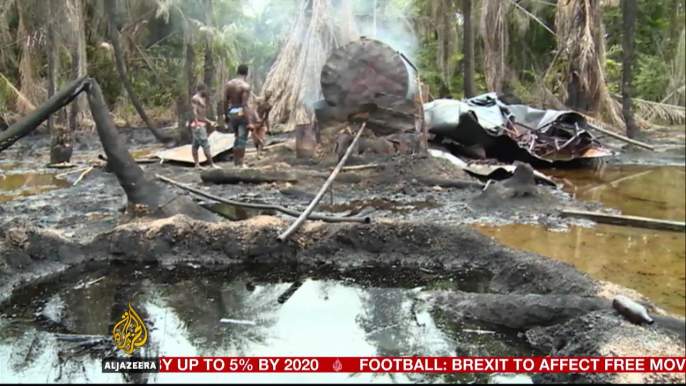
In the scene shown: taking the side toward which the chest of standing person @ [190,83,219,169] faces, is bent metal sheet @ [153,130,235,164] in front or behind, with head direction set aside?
behind

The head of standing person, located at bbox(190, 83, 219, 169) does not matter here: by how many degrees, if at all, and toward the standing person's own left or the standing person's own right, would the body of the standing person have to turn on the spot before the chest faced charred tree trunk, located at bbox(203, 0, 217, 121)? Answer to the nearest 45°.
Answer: approximately 135° to the standing person's own left

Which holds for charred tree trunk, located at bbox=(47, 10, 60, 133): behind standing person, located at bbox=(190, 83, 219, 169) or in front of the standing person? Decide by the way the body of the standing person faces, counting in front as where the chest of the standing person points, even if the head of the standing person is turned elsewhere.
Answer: behind

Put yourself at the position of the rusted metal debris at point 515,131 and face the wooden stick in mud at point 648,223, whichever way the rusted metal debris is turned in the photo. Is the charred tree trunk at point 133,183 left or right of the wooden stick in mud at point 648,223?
right

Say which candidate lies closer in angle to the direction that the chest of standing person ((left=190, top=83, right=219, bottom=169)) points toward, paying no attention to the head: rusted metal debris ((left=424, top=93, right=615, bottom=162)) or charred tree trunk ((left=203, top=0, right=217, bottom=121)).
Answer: the rusted metal debris

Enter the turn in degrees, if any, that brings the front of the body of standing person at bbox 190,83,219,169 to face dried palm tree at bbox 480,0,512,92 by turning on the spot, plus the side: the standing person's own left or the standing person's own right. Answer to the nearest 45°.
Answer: approximately 90° to the standing person's own left

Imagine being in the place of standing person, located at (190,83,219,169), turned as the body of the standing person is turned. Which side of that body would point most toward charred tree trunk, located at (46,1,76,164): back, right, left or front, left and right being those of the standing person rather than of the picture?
back

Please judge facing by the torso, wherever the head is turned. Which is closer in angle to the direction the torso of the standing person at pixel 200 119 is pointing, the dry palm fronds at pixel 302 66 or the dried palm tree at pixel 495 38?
the dried palm tree

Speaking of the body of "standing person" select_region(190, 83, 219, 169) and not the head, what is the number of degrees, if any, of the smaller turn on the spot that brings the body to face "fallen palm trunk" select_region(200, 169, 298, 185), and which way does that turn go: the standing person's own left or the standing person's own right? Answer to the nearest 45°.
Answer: approximately 45° to the standing person's own right

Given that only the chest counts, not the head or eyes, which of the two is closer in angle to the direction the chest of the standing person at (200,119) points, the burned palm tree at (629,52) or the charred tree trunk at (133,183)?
the burned palm tree
